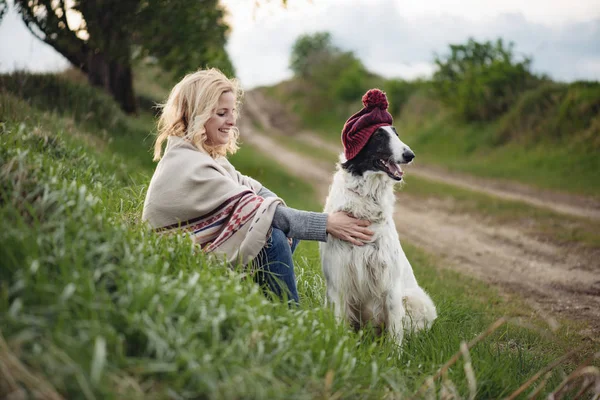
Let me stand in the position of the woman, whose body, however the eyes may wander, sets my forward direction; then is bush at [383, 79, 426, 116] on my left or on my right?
on my left

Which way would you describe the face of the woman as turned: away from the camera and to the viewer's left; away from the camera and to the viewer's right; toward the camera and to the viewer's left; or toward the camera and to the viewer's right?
toward the camera and to the viewer's right

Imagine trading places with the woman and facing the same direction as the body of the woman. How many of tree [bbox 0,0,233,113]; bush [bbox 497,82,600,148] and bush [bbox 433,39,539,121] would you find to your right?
0

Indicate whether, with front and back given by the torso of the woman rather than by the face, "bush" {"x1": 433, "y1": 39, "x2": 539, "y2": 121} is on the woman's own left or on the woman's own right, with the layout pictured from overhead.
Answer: on the woman's own left

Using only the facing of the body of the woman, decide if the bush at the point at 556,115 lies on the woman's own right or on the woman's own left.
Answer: on the woman's own left

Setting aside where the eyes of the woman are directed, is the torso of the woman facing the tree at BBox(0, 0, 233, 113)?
no

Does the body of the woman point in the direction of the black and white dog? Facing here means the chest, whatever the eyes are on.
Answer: yes

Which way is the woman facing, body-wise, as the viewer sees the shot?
to the viewer's right

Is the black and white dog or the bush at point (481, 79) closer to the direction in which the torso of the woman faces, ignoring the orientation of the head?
the black and white dog

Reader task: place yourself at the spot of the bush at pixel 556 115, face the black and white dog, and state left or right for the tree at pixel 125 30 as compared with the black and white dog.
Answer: right
